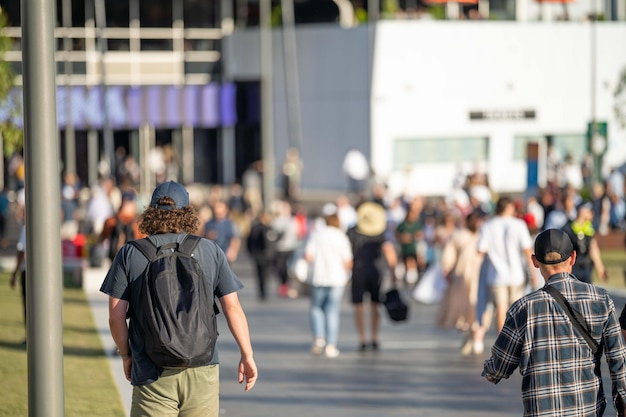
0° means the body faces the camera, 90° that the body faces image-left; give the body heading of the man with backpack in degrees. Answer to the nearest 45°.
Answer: approximately 180°

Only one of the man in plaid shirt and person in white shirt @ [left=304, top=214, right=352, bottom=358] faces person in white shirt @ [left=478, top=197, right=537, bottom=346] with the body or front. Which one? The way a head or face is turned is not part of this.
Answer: the man in plaid shirt

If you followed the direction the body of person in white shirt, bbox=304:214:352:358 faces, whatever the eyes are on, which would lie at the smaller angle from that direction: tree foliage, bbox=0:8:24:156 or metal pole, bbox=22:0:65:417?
the tree foliage

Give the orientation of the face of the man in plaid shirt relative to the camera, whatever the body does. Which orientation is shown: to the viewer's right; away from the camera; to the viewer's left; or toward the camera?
away from the camera

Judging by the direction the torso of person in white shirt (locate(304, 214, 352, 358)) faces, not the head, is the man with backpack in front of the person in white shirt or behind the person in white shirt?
behind

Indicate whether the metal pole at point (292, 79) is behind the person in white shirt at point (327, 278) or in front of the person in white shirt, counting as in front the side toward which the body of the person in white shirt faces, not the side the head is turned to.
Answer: in front

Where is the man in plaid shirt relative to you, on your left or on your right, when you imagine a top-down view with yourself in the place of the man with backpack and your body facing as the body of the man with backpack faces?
on your right

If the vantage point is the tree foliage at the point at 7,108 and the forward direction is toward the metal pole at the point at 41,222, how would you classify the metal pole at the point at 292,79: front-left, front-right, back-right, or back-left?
back-left

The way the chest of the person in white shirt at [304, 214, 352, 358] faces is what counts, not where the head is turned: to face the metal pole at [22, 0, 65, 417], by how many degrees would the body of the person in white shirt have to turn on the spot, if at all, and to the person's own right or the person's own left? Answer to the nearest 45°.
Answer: approximately 180°

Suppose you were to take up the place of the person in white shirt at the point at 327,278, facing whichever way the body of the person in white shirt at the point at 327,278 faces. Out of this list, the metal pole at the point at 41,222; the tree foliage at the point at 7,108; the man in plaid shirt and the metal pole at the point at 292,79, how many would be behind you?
2

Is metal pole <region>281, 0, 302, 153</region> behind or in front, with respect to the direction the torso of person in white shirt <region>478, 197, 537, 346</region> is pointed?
in front

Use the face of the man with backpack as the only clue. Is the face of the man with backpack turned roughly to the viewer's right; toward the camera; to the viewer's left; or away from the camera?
away from the camera

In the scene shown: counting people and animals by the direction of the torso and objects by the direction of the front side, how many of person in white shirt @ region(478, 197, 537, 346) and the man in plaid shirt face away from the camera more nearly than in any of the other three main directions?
2

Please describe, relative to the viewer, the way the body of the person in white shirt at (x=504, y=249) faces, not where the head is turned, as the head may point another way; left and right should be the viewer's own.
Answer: facing away from the viewer

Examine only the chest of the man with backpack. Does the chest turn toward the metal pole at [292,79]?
yes
